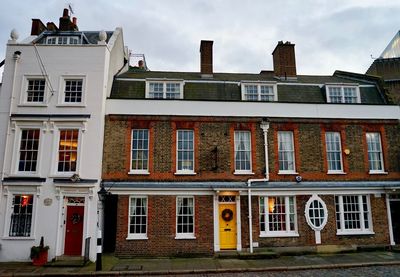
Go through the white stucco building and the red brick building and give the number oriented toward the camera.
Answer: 2

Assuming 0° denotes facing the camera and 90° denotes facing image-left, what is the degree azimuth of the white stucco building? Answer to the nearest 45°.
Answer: approximately 0°

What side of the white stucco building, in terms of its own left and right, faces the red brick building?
left

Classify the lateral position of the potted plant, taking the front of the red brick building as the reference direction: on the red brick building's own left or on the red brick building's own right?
on the red brick building's own right

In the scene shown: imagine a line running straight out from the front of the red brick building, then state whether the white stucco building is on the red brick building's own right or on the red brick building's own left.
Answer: on the red brick building's own right

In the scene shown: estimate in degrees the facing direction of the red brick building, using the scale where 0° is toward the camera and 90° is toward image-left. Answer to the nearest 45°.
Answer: approximately 0°
